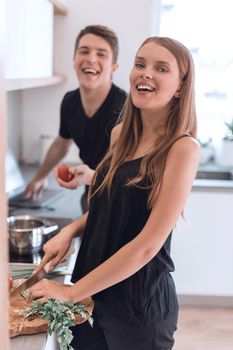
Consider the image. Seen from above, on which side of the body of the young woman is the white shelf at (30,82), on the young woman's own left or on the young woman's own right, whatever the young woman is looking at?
on the young woman's own right

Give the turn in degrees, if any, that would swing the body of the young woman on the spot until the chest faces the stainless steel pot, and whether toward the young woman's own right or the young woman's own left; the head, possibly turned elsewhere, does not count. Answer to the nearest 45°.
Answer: approximately 90° to the young woman's own right

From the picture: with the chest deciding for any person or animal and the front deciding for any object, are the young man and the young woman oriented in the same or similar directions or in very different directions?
same or similar directions

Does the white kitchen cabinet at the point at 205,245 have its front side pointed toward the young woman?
yes

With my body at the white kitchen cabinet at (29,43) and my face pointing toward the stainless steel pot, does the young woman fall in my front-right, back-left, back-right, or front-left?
front-left

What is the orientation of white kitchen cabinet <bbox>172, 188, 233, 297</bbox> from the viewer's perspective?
toward the camera

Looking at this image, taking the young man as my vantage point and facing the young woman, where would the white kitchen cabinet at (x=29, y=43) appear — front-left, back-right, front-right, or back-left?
back-right

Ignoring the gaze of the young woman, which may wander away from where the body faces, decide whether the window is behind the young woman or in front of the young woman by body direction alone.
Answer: behind

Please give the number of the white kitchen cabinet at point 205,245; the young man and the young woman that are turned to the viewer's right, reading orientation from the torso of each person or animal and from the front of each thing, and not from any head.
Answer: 0

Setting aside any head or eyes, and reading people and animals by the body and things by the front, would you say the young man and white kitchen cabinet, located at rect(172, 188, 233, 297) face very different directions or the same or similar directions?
same or similar directions

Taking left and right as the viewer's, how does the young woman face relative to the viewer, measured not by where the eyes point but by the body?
facing the viewer and to the left of the viewer

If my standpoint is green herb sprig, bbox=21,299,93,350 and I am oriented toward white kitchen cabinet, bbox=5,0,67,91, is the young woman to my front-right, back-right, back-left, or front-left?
front-right
